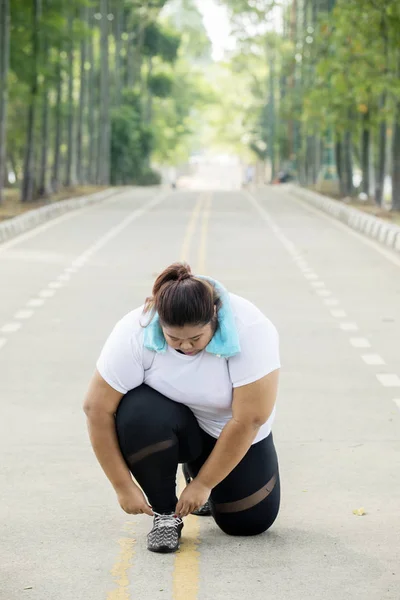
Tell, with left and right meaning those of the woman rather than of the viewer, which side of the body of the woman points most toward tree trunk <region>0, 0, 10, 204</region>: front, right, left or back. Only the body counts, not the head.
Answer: back

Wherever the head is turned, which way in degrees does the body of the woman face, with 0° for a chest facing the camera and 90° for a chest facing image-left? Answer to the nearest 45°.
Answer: approximately 0°

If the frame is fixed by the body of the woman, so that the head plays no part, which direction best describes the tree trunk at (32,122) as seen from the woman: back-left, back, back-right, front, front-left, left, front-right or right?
back

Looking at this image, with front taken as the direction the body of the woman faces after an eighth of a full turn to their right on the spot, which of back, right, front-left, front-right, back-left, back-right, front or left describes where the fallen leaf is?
back
